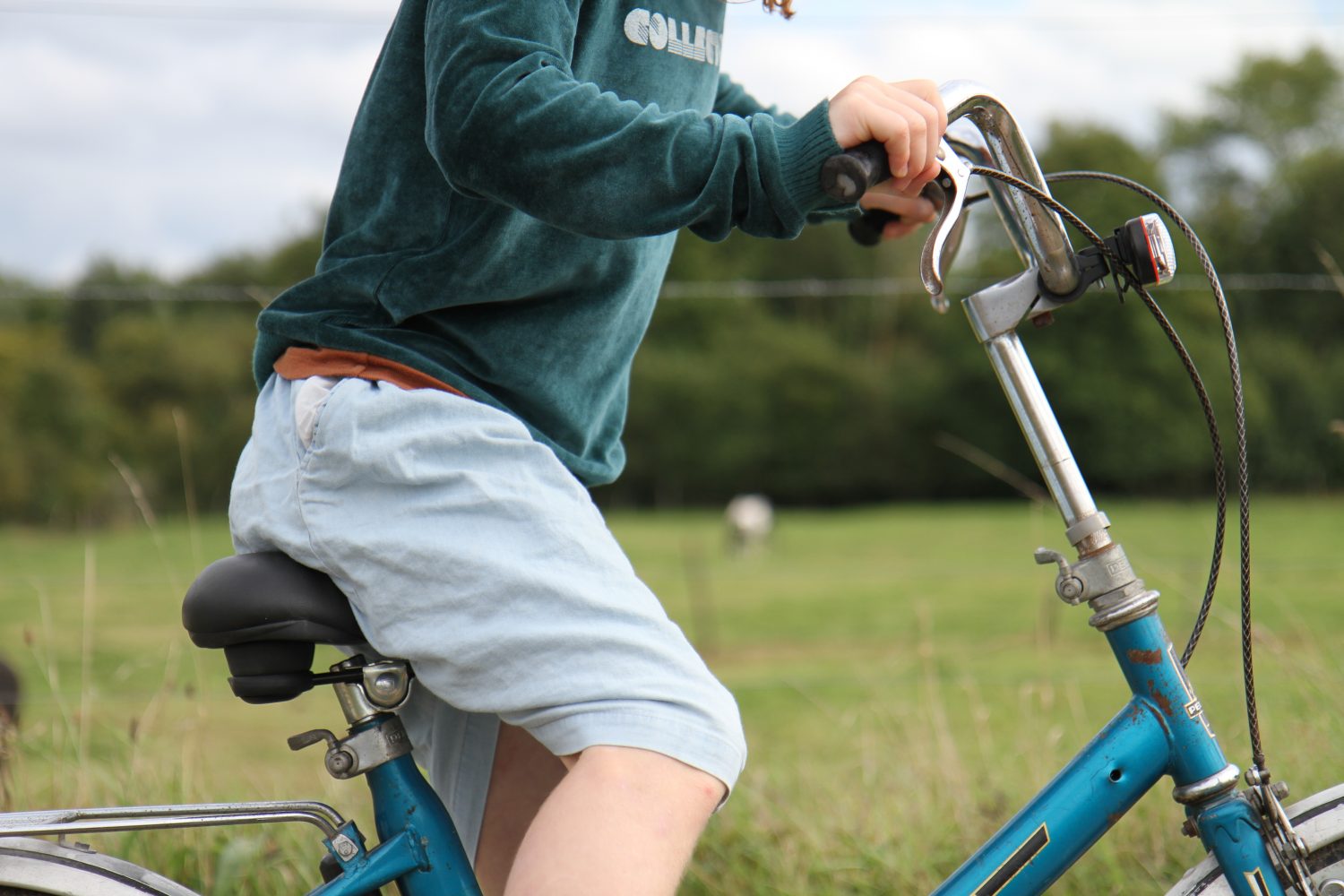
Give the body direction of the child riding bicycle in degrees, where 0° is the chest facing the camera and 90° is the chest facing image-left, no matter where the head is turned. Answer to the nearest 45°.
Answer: approximately 270°

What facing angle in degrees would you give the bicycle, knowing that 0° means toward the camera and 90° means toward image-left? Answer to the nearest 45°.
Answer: approximately 270°
